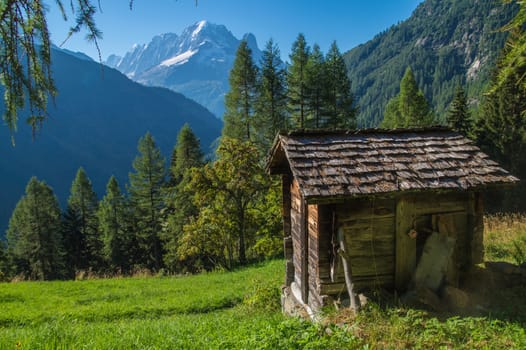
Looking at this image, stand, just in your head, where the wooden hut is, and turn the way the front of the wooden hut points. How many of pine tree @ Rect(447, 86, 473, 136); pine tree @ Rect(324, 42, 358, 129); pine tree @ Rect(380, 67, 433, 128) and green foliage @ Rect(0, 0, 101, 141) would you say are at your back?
3

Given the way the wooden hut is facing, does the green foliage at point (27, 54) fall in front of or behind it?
in front

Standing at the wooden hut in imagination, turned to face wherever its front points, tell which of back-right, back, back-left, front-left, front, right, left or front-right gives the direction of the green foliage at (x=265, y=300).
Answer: back-right

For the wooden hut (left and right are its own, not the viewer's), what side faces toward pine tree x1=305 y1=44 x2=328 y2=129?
back

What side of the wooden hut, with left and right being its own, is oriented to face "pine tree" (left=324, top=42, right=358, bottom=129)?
back

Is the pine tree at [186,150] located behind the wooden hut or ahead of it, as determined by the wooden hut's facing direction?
behind

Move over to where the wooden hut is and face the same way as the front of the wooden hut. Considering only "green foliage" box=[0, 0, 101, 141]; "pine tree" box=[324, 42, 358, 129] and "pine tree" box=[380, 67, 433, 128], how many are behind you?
2

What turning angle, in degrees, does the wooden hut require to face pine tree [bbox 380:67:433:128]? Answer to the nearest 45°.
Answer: approximately 180°

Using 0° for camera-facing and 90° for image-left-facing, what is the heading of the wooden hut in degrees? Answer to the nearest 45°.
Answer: approximately 0°

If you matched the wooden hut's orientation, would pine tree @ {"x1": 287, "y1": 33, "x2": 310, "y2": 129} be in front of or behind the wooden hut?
behind

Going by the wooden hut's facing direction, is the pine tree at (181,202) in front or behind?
behind

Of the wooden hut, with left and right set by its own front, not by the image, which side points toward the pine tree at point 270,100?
back

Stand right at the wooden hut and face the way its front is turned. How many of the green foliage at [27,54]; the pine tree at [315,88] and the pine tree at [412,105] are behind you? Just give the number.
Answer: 2
